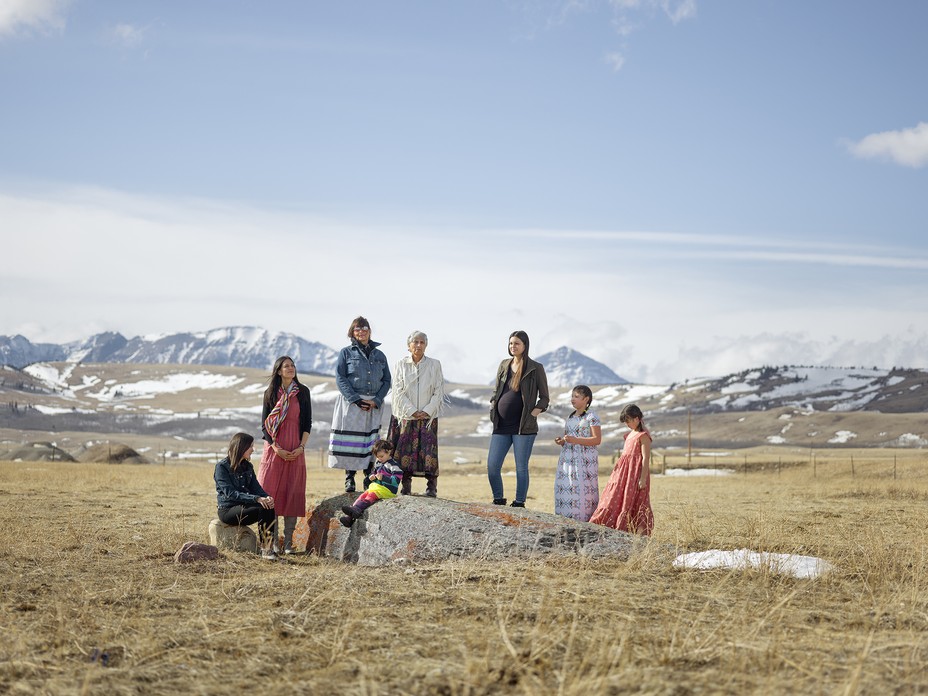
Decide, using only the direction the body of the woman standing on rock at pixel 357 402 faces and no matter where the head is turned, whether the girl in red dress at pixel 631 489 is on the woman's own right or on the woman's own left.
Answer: on the woman's own left

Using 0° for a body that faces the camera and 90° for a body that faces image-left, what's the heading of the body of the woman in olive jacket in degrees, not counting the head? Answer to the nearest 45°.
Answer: approximately 45°

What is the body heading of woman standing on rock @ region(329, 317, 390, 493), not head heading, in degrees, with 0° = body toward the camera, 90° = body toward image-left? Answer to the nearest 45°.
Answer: approximately 0°

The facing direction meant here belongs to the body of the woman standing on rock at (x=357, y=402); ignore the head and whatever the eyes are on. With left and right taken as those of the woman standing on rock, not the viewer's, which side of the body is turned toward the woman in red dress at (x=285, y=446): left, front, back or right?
right

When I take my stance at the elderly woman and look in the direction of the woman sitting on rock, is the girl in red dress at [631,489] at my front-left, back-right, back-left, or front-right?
back-left

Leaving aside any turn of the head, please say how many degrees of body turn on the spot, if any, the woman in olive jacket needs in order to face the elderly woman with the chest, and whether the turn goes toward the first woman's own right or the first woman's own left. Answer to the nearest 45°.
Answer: approximately 45° to the first woman's own right

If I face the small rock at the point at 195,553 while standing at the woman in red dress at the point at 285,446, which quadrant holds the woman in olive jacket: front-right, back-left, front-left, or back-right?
back-left

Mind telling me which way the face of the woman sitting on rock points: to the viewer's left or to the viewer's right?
to the viewer's right

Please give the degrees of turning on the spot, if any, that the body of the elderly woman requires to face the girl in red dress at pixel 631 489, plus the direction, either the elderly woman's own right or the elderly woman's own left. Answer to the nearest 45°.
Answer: approximately 90° to the elderly woman's own left

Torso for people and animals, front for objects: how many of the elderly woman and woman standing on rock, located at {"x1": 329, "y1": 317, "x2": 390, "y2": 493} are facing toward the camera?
2
